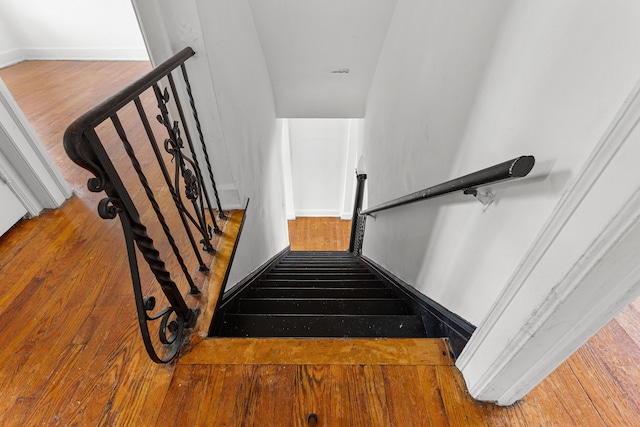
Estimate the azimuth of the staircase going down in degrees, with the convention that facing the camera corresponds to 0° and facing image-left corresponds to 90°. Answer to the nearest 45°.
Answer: approximately 180°
